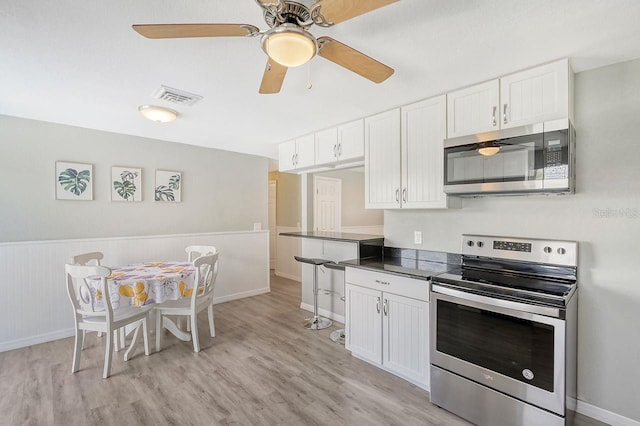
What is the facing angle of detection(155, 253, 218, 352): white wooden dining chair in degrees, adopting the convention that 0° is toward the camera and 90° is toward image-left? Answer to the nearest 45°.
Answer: approximately 135°

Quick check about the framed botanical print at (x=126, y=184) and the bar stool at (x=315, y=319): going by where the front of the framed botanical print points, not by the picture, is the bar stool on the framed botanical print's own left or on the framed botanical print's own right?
on the framed botanical print's own left

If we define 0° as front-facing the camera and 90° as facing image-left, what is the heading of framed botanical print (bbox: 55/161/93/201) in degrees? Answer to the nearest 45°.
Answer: approximately 0°

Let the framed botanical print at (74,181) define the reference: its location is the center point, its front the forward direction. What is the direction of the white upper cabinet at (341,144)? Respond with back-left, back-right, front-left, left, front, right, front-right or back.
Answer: front-left

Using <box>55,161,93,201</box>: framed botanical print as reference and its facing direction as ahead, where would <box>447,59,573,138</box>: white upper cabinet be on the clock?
The white upper cabinet is roughly at 11 o'clock from the framed botanical print.

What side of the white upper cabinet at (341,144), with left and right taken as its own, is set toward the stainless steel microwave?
left

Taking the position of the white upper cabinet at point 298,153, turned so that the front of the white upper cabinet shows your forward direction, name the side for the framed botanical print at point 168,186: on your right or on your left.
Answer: on your right

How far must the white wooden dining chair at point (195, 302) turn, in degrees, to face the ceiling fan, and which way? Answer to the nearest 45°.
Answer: approximately 135° to its left

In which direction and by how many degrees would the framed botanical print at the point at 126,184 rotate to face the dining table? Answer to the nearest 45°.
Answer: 0° — it already faces it

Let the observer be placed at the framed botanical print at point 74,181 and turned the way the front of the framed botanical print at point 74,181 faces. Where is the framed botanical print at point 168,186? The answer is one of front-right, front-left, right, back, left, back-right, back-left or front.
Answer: left

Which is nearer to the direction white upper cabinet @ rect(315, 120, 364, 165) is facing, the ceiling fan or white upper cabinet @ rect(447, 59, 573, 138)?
the ceiling fan

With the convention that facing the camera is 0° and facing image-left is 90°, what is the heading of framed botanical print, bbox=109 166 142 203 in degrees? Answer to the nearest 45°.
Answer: approximately 0°

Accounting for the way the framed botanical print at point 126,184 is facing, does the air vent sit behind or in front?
in front

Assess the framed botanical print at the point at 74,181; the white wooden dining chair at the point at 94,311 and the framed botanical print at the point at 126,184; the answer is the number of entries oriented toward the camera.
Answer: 2
